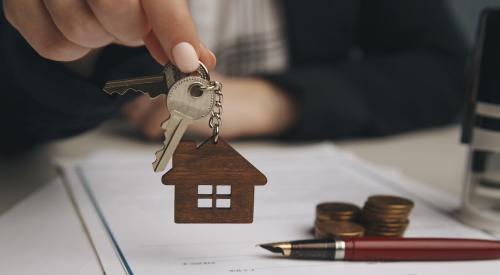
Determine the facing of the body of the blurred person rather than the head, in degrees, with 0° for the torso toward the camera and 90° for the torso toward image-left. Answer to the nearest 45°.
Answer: approximately 0°

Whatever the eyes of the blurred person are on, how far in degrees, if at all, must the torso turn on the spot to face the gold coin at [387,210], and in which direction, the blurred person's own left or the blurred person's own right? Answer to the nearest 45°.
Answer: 0° — they already face it

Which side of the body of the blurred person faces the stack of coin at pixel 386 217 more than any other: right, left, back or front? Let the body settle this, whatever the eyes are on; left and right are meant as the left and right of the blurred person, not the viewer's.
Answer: front

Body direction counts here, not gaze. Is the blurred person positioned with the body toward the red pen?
yes

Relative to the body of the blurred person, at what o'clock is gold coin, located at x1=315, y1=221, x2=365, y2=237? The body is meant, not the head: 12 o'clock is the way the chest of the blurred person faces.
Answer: The gold coin is roughly at 12 o'clock from the blurred person.

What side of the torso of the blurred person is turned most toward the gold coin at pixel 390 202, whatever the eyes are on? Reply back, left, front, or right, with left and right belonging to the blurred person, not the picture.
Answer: front
